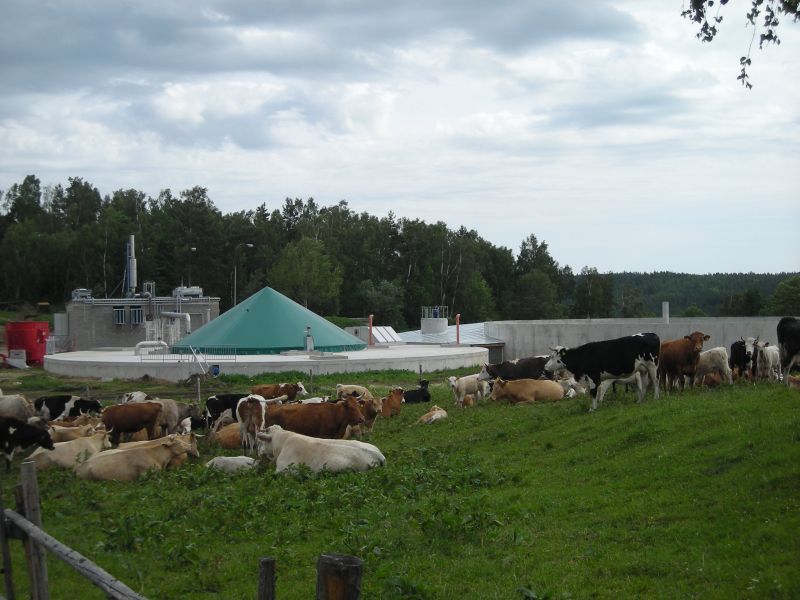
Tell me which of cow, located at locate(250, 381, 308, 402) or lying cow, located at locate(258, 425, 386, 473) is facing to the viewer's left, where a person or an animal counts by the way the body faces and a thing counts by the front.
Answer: the lying cow

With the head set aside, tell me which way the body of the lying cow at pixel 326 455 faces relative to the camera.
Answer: to the viewer's left

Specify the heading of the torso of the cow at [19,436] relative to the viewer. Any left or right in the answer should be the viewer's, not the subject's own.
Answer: facing to the right of the viewer

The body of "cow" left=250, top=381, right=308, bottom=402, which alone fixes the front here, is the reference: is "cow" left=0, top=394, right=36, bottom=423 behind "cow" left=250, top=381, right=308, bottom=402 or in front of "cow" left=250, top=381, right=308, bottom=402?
behind

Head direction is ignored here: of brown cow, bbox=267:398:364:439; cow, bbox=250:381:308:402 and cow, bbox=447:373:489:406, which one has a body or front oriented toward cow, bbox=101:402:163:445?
cow, bbox=447:373:489:406

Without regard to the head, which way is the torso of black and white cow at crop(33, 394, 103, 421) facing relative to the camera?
to the viewer's right

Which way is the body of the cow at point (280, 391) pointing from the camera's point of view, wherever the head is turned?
to the viewer's right

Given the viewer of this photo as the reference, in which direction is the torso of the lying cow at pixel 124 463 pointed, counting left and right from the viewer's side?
facing to the right of the viewer

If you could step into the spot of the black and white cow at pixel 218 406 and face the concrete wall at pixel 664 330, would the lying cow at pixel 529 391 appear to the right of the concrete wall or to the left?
right

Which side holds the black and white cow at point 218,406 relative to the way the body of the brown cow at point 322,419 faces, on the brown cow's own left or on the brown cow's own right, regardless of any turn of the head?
on the brown cow's own left

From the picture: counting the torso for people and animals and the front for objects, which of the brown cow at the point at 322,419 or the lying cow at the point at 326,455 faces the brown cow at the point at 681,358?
the brown cow at the point at 322,419

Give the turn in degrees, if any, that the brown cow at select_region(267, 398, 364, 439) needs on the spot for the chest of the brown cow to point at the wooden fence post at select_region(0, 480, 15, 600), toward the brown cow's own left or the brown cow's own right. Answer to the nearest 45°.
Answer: approximately 90° to the brown cow's own right

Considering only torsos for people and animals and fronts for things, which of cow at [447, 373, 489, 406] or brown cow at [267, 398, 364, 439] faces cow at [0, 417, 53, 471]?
cow at [447, 373, 489, 406]

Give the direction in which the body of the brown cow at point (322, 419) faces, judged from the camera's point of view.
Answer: to the viewer's right
